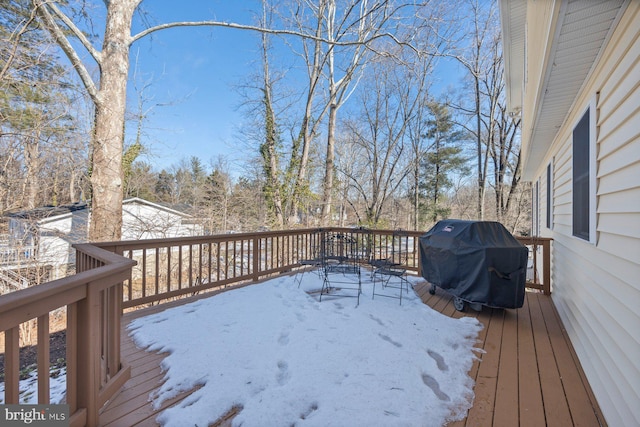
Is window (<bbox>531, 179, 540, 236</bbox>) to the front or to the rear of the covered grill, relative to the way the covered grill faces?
to the rear

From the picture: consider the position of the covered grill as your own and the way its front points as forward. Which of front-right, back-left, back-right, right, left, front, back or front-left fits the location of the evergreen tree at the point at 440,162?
back-right

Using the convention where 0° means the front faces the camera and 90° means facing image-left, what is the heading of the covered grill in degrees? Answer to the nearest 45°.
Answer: approximately 45°
